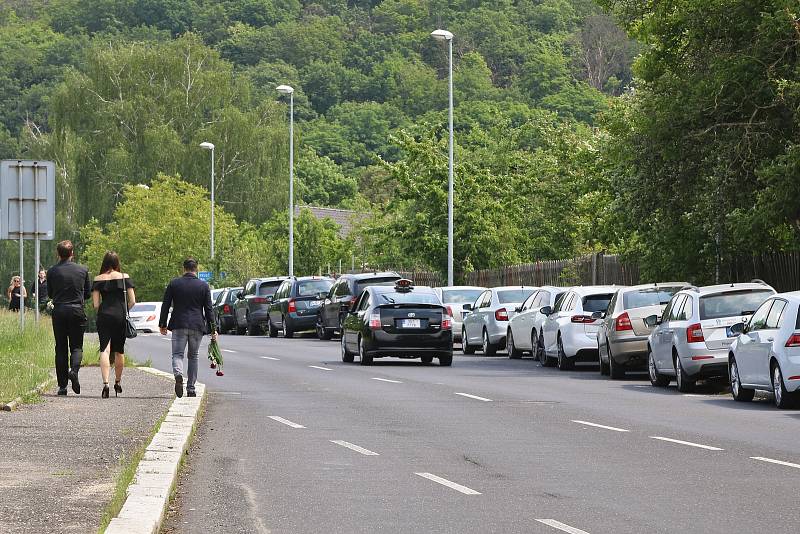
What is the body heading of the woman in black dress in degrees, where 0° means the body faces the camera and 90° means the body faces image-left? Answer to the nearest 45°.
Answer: approximately 180°

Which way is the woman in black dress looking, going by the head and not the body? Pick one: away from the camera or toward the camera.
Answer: away from the camera

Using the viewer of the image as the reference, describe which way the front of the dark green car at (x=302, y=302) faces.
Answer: facing away from the viewer and to the left of the viewer

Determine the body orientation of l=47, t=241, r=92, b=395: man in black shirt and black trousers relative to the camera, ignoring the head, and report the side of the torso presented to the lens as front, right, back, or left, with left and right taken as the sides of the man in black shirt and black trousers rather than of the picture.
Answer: back

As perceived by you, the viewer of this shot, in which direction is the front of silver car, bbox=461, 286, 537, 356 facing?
facing away from the viewer and to the left of the viewer

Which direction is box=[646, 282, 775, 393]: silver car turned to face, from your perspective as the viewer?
facing away from the viewer and to the left of the viewer

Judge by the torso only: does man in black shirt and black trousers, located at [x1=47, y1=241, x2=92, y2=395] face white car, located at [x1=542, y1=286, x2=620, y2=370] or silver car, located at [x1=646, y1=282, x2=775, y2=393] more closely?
the white car

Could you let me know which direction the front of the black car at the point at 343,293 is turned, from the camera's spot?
facing away from the viewer and to the left of the viewer

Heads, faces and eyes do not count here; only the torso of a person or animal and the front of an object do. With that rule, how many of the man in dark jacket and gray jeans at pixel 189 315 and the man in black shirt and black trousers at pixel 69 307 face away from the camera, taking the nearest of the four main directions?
2

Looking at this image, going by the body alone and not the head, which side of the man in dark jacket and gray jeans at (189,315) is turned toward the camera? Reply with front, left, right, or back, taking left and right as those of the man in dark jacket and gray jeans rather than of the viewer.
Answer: back
